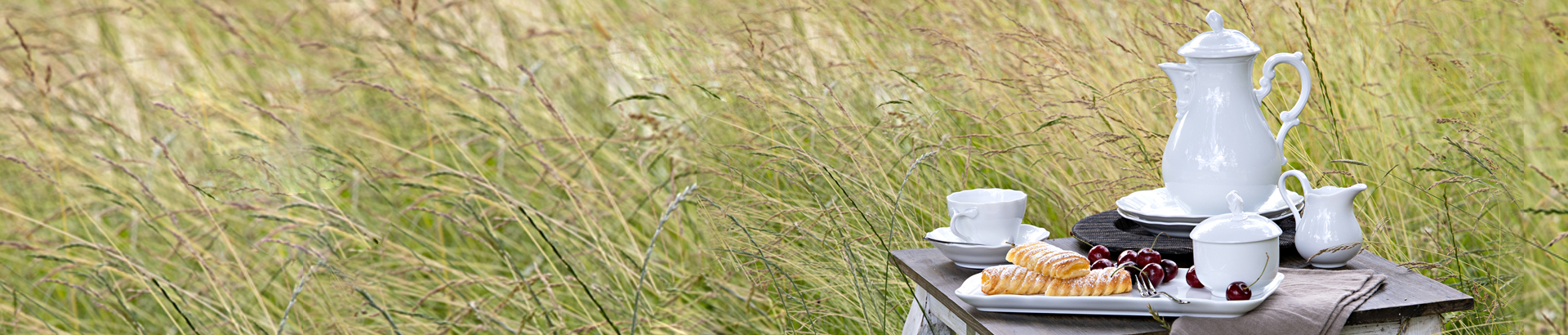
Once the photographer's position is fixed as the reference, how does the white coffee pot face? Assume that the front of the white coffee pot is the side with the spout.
facing to the left of the viewer

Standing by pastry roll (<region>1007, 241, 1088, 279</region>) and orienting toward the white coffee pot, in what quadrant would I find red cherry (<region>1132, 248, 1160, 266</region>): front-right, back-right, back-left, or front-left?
front-right
